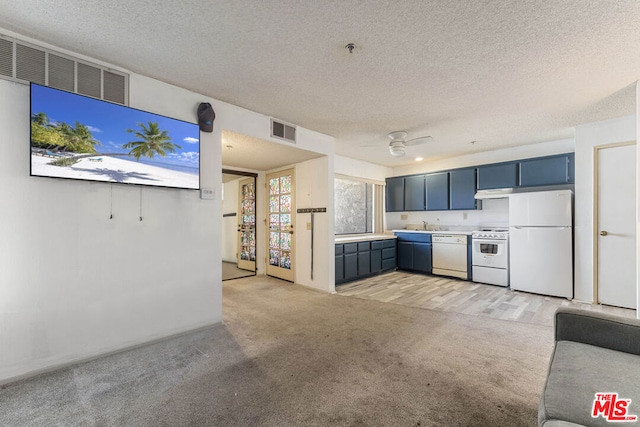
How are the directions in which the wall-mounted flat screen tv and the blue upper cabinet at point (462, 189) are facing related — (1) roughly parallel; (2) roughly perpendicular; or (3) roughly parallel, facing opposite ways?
roughly perpendicular

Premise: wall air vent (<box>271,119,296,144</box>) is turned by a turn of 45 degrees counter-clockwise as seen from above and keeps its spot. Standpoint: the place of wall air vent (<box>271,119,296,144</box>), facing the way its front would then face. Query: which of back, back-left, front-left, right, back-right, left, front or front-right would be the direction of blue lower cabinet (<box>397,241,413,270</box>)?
front-left

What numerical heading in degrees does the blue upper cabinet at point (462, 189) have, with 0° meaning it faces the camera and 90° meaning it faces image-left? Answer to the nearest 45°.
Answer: approximately 0°

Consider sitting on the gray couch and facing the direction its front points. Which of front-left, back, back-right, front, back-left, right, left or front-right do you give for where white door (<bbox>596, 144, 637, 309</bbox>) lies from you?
right

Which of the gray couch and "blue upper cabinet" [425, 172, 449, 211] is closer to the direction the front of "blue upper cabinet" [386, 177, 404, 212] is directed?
the gray couch

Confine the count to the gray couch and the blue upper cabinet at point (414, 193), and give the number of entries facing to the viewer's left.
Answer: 1

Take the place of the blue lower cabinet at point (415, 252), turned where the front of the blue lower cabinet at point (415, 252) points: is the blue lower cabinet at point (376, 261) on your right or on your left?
on your right

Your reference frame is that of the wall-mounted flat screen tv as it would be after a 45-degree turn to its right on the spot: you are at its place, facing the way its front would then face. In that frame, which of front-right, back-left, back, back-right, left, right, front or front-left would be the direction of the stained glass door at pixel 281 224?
back-left

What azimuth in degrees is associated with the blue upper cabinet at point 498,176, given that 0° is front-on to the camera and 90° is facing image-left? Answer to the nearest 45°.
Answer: approximately 0°
